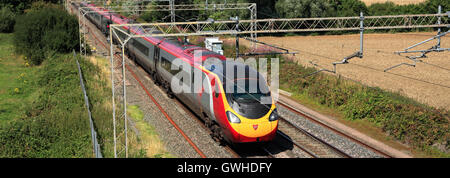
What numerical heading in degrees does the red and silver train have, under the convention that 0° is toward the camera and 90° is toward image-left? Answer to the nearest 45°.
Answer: approximately 315°

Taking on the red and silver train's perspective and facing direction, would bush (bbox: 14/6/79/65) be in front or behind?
behind
